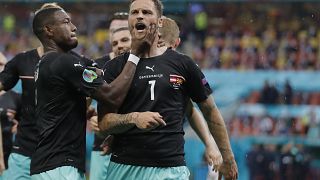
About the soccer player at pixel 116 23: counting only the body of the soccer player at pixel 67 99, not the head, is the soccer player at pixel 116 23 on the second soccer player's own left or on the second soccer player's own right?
on the second soccer player's own left

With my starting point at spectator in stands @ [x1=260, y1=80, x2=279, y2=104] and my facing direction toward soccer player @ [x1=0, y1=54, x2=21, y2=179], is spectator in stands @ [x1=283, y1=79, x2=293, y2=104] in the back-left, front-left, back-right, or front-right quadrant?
back-left

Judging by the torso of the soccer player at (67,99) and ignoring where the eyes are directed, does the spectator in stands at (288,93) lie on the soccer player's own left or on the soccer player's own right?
on the soccer player's own left

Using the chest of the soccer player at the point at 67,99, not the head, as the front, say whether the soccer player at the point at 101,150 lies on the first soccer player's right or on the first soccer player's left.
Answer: on the first soccer player's left

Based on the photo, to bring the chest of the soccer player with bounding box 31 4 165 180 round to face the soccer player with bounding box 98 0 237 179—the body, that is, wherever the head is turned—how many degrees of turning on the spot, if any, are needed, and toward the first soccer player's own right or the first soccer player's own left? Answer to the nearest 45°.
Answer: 0° — they already face them

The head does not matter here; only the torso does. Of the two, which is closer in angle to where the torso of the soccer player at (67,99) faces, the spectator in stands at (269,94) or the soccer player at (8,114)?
the spectator in stands

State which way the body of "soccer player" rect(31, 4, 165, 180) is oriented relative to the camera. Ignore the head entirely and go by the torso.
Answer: to the viewer's right

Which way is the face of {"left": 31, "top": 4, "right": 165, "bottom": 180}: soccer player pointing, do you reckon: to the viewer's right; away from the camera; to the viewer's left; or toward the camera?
to the viewer's right
